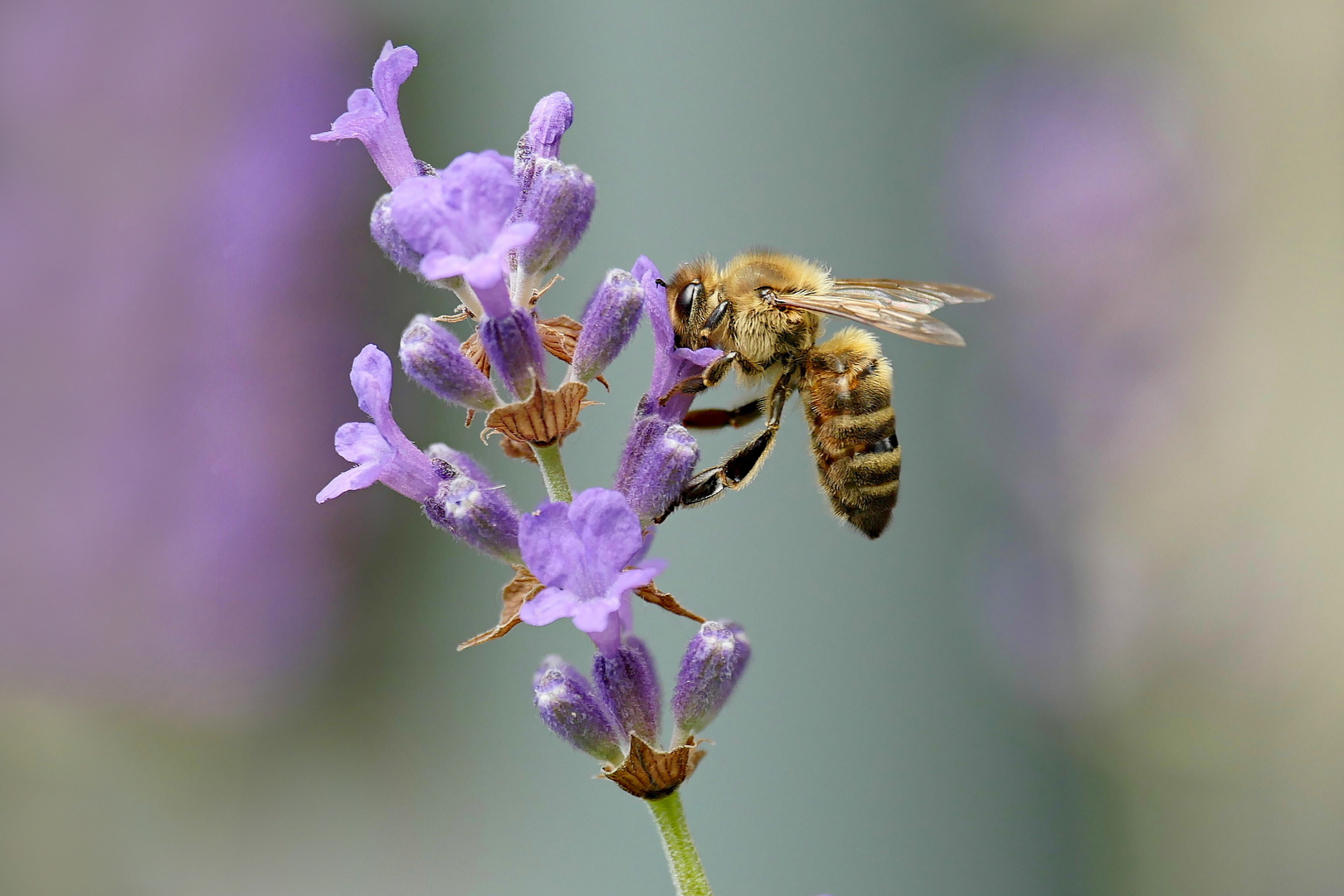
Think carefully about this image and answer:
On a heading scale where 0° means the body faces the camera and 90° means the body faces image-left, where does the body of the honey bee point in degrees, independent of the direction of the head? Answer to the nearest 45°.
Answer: approximately 90°
